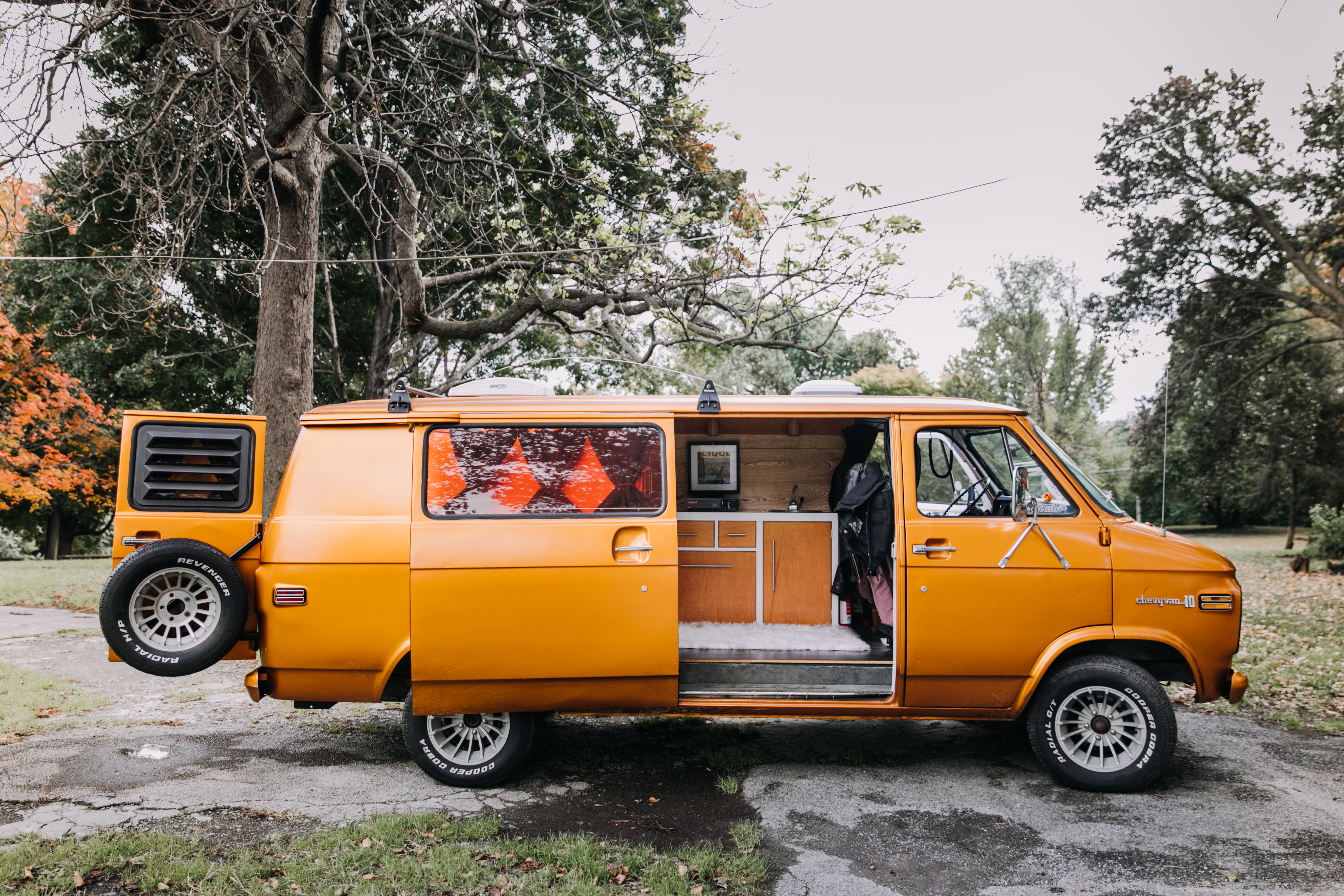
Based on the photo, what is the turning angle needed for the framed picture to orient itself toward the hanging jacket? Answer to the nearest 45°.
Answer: approximately 45° to its left

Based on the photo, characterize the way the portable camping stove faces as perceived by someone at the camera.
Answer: facing the viewer

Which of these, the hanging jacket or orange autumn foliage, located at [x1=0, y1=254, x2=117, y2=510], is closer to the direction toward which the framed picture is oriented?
the hanging jacket

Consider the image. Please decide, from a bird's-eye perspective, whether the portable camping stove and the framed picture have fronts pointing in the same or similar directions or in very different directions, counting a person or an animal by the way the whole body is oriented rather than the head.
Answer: same or similar directions

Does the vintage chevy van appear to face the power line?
no

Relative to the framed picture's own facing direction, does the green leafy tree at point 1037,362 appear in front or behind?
behind

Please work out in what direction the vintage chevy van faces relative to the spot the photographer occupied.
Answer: facing to the right of the viewer

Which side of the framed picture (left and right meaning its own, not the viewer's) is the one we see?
front

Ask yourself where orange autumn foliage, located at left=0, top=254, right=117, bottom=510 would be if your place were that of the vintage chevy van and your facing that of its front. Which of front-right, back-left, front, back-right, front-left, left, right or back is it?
back-left

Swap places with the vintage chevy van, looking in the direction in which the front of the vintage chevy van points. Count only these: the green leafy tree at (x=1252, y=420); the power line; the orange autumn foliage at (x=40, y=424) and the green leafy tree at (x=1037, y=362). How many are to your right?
0

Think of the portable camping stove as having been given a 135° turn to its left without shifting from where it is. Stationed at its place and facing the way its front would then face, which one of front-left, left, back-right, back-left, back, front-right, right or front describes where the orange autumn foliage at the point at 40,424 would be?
left

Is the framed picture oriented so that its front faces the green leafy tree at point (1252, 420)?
no

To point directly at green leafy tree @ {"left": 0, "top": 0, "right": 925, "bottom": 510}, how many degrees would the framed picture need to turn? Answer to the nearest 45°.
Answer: approximately 135° to its right

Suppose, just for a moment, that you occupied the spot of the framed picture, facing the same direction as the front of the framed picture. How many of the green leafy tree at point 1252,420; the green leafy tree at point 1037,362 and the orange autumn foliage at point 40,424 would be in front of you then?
0
